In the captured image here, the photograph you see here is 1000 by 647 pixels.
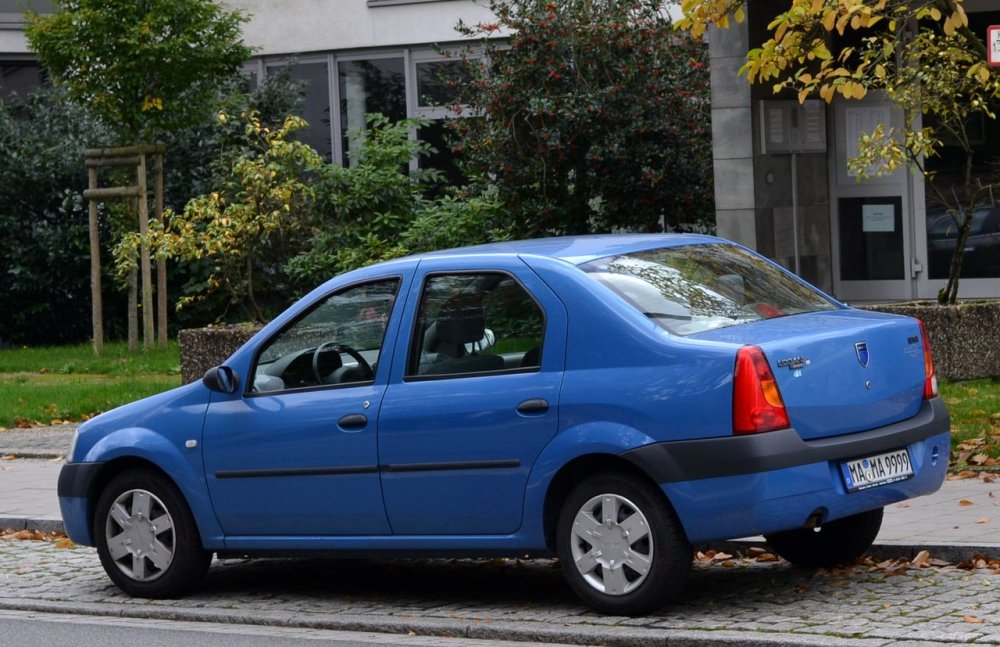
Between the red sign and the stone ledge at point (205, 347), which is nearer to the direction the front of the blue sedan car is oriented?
the stone ledge

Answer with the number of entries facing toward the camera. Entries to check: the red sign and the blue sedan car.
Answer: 1

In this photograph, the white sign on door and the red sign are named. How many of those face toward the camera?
2

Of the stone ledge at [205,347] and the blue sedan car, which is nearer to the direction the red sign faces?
the blue sedan car

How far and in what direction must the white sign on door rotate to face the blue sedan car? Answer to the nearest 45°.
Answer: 0° — it already faces it

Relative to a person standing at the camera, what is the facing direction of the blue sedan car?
facing away from the viewer and to the left of the viewer

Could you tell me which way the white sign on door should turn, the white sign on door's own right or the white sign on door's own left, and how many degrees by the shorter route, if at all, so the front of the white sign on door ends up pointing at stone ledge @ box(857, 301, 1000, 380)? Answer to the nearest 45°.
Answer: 0° — it already faces it

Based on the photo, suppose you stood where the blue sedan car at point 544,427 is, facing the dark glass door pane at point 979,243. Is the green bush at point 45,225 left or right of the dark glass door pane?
left
